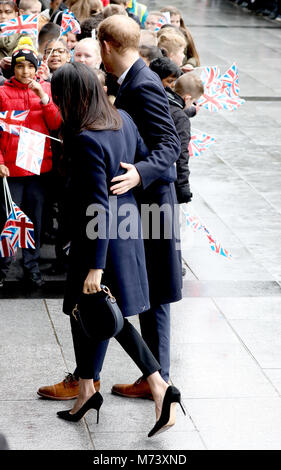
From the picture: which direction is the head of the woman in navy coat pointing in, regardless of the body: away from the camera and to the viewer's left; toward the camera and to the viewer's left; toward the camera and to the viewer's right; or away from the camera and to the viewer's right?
away from the camera and to the viewer's left

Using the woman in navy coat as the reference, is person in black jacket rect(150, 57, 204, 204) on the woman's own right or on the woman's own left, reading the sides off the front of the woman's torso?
on the woman's own right

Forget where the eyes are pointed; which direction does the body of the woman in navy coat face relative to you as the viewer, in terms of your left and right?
facing away from the viewer and to the left of the viewer
